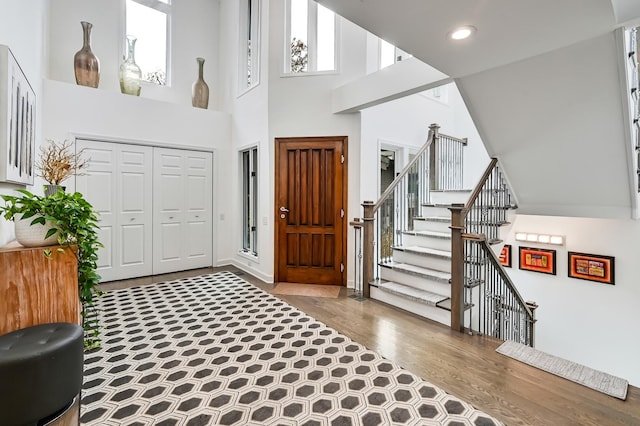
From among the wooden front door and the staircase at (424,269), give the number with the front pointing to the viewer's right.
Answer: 0

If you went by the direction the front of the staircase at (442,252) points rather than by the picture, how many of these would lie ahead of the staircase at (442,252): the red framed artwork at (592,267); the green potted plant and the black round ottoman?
2

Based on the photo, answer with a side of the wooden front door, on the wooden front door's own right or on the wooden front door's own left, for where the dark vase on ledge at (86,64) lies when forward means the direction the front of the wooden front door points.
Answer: on the wooden front door's own right

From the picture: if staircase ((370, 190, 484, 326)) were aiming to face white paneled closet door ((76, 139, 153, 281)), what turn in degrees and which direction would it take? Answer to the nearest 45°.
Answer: approximately 45° to its right

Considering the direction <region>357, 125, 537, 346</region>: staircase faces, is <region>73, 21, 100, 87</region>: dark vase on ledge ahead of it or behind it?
ahead

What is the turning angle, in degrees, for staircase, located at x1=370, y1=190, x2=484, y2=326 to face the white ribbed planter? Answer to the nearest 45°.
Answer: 0° — it already faces it

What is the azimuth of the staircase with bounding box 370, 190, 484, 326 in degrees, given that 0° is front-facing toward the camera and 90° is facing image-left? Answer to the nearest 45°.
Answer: approximately 45°

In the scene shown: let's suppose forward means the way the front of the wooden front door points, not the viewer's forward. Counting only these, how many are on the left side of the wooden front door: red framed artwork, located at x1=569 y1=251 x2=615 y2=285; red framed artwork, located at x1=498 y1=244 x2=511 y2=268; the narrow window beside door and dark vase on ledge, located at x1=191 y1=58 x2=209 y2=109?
2

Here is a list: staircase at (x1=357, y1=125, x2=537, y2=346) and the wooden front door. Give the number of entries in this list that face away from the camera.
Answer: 0

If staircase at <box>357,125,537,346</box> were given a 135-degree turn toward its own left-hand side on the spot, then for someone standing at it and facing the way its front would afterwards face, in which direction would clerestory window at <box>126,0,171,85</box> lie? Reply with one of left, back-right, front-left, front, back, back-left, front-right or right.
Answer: back

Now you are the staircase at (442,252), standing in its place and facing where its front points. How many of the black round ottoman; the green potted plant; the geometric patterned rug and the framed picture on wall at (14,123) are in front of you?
4

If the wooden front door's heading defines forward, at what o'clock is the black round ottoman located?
The black round ottoman is roughly at 1 o'clock from the wooden front door.

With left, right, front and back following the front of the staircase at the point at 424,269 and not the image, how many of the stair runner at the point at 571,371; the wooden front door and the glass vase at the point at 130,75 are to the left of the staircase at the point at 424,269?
1

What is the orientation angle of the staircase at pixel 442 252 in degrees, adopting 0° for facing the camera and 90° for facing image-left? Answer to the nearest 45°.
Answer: approximately 45°

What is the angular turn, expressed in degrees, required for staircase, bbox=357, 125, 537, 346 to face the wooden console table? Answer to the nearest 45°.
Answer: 0° — it already faces it
